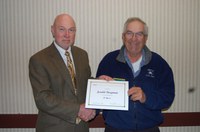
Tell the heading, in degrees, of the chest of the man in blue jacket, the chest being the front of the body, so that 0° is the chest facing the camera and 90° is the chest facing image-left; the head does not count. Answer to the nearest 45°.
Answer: approximately 0°

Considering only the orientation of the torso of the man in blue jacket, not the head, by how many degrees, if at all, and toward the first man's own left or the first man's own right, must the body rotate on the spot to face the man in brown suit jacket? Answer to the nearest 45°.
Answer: approximately 90° to the first man's own right

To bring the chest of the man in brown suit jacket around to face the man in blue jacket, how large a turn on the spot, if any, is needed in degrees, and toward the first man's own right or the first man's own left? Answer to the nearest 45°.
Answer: approximately 45° to the first man's own left

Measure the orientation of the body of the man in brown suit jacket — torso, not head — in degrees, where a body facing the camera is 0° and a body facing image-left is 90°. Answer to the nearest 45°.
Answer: approximately 315°
